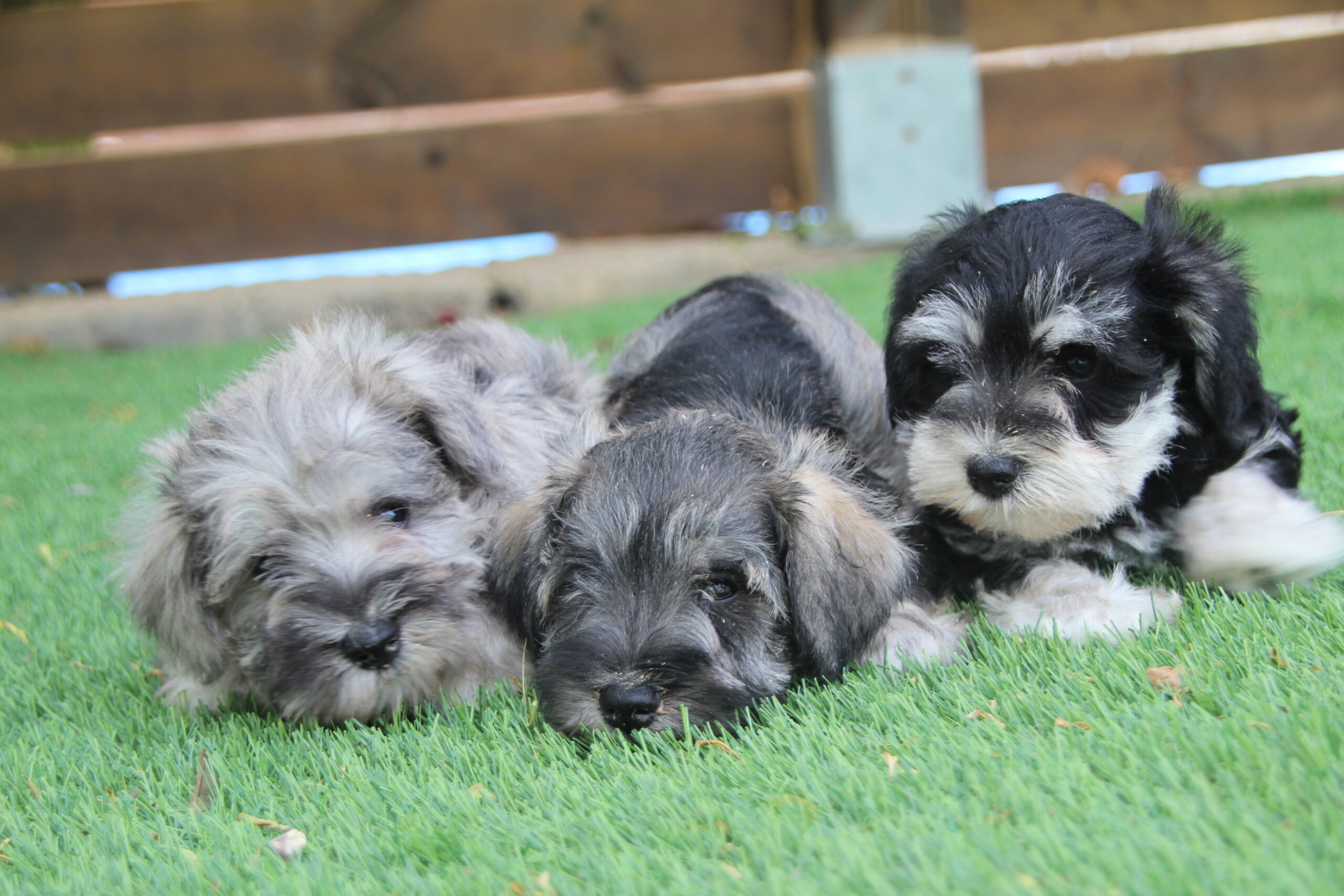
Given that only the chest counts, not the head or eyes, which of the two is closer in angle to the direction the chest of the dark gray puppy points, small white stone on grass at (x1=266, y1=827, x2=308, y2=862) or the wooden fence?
the small white stone on grass

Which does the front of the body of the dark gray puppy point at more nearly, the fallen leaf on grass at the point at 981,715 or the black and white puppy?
the fallen leaf on grass

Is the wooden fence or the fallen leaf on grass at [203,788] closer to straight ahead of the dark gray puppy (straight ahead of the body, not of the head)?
the fallen leaf on grass

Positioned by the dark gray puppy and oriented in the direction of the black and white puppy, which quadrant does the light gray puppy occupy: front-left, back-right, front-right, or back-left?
back-left

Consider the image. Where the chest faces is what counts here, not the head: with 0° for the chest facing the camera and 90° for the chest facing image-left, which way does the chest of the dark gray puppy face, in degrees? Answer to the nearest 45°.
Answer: approximately 0°

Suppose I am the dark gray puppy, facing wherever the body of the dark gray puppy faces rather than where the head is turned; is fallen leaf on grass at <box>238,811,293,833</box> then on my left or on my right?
on my right

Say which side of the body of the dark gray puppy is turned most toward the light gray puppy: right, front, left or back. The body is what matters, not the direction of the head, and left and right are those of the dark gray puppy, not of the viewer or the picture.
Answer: right

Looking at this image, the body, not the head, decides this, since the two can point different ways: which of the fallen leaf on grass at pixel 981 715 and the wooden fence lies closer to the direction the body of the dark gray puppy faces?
the fallen leaf on grass

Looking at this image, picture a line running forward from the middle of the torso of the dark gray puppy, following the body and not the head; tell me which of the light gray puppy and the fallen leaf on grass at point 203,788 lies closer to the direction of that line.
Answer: the fallen leaf on grass

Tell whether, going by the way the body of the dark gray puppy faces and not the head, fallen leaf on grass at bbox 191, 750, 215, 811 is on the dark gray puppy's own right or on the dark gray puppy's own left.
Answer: on the dark gray puppy's own right

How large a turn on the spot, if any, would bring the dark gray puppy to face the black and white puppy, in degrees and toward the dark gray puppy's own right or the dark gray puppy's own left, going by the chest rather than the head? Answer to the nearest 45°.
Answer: approximately 90° to the dark gray puppy's own left

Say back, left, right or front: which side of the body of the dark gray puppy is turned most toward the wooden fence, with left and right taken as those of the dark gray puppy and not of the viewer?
back
